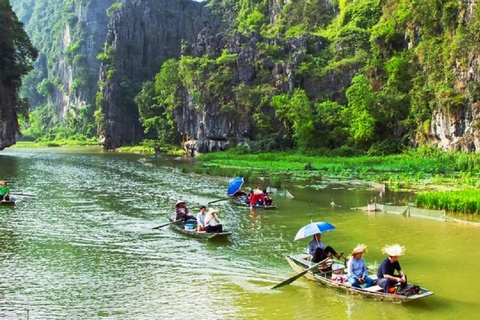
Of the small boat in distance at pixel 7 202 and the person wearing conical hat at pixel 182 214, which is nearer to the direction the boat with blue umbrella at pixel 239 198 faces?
the person wearing conical hat

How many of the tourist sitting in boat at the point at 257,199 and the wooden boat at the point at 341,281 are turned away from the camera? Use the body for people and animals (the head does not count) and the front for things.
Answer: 0

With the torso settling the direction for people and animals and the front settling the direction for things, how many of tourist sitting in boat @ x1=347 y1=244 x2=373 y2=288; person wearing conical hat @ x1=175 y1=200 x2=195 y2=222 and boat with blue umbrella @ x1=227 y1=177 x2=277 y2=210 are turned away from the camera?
0
